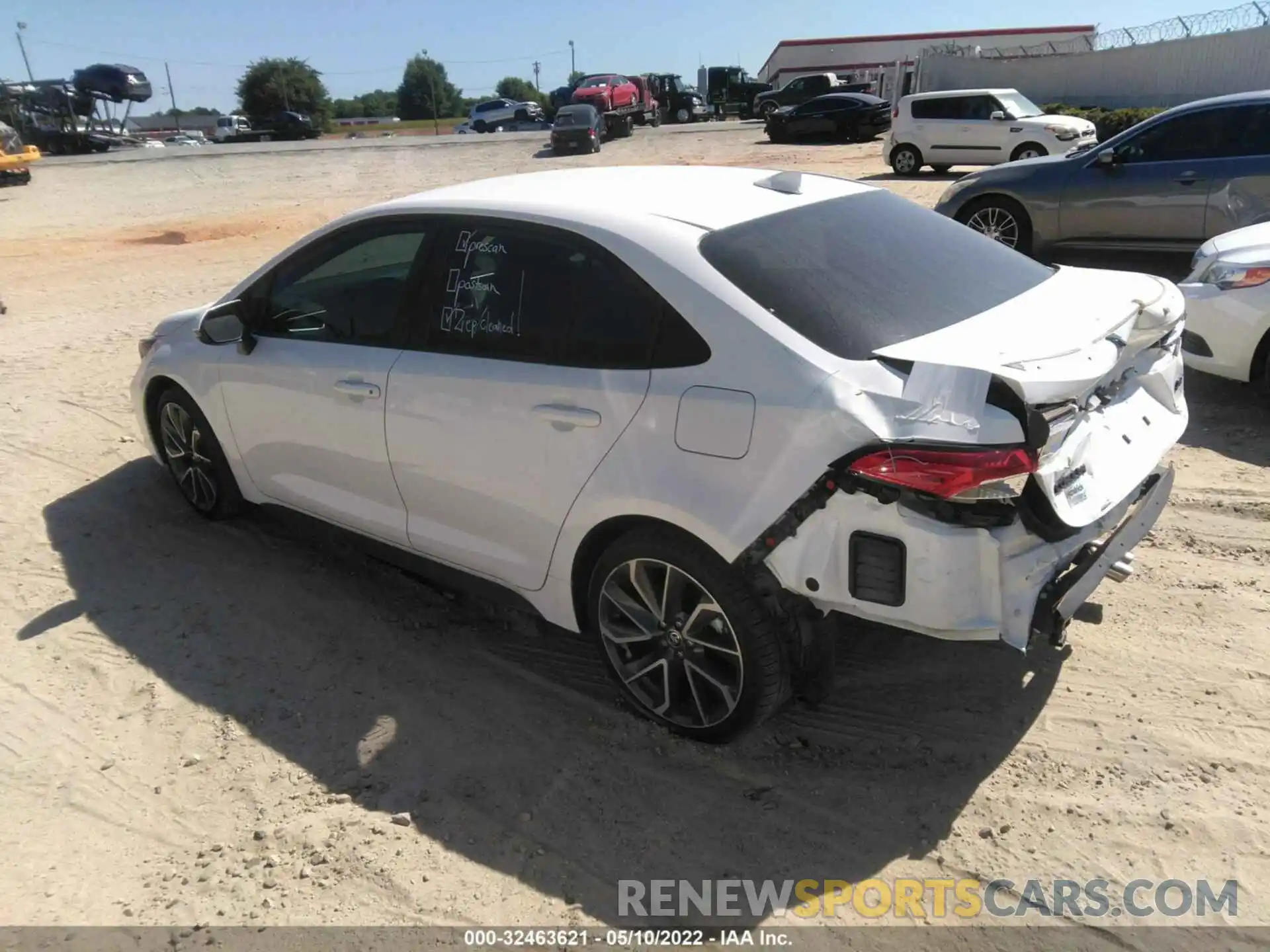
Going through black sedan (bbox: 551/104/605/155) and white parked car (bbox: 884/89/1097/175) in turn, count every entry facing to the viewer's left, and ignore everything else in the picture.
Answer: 0

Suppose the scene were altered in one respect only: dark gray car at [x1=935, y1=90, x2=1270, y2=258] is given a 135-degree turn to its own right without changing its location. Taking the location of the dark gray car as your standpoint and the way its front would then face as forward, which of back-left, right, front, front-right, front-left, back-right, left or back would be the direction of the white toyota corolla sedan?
back-right

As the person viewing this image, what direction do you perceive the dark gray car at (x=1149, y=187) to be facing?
facing to the left of the viewer

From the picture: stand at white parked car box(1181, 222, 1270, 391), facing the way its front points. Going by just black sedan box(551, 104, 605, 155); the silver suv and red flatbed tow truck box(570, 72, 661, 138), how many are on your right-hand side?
3

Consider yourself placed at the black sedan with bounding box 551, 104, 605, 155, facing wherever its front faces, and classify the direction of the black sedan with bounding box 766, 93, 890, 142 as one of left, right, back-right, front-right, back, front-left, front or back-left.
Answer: right

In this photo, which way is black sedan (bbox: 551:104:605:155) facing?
away from the camera

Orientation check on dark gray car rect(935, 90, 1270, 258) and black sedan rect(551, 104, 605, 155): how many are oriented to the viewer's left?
1

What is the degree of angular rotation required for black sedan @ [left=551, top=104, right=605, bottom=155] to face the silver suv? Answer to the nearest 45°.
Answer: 0° — it already faces it

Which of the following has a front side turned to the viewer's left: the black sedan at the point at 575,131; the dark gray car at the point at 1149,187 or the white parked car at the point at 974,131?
the dark gray car

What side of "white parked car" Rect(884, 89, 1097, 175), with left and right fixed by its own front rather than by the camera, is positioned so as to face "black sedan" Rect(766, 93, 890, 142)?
back

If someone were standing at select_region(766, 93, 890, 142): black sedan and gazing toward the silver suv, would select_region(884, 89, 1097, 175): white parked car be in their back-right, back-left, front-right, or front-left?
back-left

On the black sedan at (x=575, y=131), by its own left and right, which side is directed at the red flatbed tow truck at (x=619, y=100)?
front

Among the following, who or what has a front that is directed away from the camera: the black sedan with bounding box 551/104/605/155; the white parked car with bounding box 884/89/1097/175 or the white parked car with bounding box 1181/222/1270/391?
the black sedan

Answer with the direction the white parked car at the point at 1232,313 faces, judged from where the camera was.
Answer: facing the viewer and to the left of the viewer

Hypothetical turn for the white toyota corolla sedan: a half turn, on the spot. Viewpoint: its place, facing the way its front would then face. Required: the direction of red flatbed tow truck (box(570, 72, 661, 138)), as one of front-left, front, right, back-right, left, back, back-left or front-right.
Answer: back-left

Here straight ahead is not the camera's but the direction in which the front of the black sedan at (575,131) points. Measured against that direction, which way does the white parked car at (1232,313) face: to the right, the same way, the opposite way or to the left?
to the left
